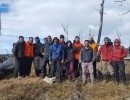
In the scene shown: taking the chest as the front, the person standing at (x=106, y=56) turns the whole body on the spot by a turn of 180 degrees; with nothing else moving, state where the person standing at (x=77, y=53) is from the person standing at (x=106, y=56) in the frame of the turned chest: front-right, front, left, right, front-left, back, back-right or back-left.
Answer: left

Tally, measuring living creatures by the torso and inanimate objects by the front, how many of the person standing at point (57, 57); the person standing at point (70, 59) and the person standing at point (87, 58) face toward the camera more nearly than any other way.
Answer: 3

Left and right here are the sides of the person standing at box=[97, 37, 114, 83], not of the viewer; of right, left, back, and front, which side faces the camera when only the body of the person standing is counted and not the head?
front

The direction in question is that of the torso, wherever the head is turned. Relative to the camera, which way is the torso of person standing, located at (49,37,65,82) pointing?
toward the camera

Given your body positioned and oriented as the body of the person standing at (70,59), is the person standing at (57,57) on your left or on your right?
on your right

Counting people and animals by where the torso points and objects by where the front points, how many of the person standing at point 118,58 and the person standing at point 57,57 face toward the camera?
2

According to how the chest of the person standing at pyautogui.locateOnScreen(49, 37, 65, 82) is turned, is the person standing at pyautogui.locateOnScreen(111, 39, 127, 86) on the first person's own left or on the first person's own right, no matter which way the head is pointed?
on the first person's own left

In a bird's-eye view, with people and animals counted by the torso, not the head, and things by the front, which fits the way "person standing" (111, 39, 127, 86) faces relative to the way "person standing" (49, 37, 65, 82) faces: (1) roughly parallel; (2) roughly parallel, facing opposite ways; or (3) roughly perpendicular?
roughly parallel

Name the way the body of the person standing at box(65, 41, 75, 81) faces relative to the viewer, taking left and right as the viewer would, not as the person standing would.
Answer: facing the viewer

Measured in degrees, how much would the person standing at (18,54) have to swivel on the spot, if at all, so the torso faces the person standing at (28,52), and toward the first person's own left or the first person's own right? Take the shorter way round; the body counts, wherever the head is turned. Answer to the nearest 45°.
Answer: approximately 45° to the first person's own left

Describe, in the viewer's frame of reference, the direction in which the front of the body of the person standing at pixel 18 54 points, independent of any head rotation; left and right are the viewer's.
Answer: facing the viewer and to the right of the viewer
